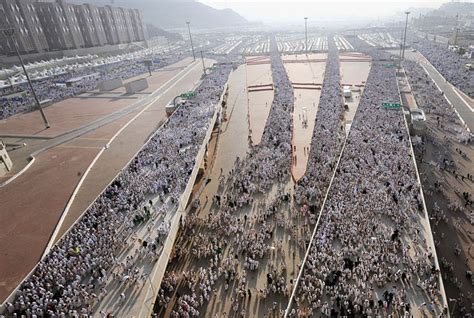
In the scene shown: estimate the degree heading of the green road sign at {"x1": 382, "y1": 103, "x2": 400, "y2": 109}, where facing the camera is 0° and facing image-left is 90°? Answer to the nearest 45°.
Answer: approximately 0°

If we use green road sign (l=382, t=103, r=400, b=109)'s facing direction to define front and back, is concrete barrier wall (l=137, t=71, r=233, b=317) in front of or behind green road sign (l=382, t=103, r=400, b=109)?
in front
